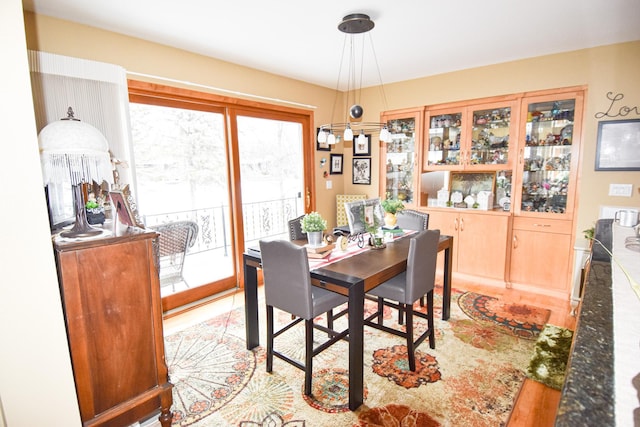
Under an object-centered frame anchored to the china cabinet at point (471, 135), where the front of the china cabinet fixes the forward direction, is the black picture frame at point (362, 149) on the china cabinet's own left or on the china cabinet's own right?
on the china cabinet's own right

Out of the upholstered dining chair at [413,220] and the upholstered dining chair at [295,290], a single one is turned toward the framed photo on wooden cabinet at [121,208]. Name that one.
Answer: the upholstered dining chair at [413,220]

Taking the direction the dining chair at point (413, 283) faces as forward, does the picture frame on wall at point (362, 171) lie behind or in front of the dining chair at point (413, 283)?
in front

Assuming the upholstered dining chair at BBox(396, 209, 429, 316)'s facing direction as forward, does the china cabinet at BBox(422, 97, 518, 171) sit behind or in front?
behind

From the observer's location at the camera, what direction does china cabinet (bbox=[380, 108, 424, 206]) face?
facing the viewer and to the left of the viewer

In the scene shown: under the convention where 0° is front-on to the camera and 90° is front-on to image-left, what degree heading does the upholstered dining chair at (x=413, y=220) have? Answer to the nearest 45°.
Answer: approximately 45°

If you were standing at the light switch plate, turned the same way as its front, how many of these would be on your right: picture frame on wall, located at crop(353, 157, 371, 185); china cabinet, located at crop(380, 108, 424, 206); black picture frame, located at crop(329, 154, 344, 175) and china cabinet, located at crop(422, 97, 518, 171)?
4

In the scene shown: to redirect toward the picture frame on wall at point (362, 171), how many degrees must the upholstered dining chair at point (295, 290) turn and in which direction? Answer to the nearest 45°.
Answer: approximately 45° to its left

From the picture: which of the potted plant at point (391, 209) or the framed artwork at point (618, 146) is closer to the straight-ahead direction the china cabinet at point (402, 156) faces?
the potted plant

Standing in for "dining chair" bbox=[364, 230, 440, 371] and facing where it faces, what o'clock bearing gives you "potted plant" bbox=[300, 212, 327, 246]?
The potted plant is roughly at 11 o'clock from the dining chair.

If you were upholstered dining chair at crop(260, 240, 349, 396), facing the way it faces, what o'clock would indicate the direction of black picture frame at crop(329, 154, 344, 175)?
The black picture frame is roughly at 11 o'clock from the upholstered dining chair.

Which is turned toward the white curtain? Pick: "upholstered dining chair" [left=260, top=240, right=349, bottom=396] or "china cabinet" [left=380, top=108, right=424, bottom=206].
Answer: the china cabinet

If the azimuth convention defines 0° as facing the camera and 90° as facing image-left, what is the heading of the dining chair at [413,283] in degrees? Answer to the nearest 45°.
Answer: approximately 135°

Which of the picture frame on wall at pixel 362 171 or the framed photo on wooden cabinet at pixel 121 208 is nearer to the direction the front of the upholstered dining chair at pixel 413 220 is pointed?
the framed photo on wooden cabinet

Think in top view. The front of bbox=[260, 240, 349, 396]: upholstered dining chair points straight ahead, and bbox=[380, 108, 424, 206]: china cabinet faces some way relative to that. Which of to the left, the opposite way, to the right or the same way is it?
the opposite way

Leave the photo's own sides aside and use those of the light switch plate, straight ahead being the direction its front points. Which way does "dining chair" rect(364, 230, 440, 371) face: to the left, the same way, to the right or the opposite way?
to the right
